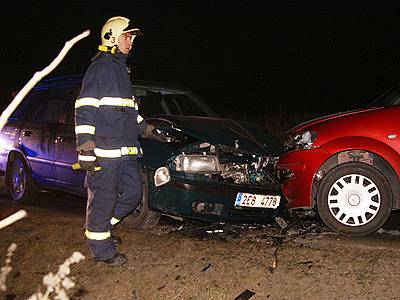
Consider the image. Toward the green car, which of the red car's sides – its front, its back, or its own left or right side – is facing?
front

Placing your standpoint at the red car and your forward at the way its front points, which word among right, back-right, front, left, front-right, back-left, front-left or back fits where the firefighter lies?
front-left

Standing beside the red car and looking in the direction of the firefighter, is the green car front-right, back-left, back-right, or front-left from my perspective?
front-right

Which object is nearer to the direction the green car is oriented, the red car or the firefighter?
the red car

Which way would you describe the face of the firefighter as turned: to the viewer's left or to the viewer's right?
to the viewer's right

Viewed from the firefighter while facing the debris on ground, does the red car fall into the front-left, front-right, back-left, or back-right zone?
front-left

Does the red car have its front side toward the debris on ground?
no

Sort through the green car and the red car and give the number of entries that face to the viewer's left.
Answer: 1

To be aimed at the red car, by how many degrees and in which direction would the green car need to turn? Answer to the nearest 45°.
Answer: approximately 45° to its left

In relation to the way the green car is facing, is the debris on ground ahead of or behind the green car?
ahead

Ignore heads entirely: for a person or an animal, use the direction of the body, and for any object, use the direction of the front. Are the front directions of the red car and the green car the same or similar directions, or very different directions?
very different directions

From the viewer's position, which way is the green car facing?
facing the viewer and to the right of the viewer

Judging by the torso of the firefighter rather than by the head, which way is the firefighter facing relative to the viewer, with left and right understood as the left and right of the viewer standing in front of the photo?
facing to the right of the viewer

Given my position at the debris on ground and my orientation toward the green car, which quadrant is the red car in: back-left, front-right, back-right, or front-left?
front-right

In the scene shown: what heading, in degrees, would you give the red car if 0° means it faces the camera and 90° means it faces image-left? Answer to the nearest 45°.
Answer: approximately 90°

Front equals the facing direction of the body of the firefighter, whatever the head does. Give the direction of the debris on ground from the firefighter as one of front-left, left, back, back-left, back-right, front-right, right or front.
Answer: front-right

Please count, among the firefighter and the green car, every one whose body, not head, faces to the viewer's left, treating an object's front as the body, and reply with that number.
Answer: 0
